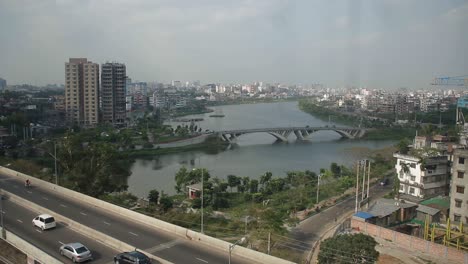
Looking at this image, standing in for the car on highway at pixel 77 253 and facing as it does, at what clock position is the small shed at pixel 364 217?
The small shed is roughly at 4 o'clock from the car on highway.

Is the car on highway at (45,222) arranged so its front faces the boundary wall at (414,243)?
no

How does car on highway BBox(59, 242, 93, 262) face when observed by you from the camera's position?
facing away from the viewer and to the left of the viewer

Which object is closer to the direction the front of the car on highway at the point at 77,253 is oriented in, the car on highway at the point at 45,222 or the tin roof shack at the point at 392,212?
the car on highway

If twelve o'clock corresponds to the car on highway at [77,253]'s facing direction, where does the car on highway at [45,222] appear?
the car on highway at [45,222] is roughly at 1 o'clock from the car on highway at [77,253].

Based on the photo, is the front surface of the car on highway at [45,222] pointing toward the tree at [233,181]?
no

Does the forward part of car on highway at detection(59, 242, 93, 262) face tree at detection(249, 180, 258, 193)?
no

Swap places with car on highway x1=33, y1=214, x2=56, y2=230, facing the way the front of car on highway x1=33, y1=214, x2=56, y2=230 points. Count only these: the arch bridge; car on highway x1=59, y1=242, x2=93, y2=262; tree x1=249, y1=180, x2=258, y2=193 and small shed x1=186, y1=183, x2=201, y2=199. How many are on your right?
3

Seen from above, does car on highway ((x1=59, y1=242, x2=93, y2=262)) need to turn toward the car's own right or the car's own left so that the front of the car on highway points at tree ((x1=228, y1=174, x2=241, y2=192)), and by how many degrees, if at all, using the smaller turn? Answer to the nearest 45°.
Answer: approximately 90° to the car's own right

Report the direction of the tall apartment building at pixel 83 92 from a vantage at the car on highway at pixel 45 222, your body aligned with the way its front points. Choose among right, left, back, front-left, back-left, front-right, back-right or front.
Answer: front-right

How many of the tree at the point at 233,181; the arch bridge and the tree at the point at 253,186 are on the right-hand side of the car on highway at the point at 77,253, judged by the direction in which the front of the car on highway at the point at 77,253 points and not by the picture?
3

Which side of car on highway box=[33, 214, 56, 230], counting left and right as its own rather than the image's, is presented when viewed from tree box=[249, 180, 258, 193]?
right

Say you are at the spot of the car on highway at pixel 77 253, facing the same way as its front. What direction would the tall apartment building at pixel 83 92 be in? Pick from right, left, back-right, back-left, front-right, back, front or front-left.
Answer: front-right

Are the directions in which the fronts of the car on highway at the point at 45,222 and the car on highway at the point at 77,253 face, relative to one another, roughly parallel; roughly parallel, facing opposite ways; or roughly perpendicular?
roughly parallel
